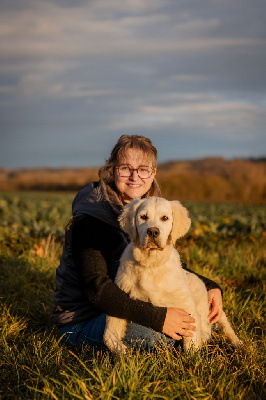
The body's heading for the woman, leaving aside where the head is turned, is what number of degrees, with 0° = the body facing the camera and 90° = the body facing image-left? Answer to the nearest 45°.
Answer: approximately 315°

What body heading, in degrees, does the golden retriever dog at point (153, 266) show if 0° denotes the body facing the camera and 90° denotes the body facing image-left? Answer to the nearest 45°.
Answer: approximately 45°
